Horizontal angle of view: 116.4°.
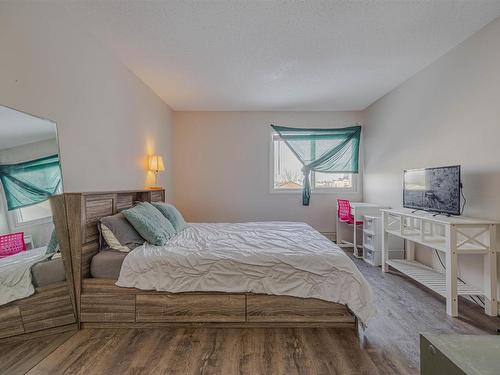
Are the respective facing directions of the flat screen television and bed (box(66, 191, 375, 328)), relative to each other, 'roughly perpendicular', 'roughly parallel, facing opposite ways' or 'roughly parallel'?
roughly parallel, facing opposite ways

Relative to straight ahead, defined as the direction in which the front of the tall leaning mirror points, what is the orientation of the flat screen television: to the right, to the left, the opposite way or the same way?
the opposite way

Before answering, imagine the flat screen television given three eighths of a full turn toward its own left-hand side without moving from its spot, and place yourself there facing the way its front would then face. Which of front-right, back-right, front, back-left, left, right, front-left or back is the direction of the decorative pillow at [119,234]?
back-right

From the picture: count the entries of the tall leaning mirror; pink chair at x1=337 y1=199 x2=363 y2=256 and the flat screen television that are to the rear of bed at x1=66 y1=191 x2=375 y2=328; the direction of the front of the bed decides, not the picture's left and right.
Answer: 1

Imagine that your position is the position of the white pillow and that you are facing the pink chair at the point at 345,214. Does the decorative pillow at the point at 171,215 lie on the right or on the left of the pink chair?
left

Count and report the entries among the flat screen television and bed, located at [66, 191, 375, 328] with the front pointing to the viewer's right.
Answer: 1

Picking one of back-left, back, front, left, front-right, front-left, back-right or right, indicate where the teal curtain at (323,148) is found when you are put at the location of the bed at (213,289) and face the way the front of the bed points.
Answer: front-left

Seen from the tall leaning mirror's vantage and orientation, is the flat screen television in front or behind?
in front

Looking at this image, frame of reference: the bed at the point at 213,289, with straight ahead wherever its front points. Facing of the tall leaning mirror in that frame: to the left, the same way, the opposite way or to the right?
the same way

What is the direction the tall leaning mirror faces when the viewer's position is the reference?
facing the viewer and to the right of the viewer

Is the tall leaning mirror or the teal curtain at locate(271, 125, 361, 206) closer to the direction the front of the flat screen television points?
the tall leaning mirror

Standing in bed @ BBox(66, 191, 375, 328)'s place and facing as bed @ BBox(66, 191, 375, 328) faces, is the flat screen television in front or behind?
in front

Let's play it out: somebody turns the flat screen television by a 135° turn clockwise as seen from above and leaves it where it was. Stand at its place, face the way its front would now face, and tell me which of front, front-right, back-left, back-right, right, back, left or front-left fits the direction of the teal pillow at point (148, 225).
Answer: back-left

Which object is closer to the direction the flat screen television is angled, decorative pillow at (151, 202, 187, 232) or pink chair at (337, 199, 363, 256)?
the decorative pillow

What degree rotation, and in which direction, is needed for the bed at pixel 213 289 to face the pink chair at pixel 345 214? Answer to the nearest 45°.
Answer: approximately 45° to its left

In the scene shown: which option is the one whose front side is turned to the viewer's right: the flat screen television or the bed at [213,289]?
the bed

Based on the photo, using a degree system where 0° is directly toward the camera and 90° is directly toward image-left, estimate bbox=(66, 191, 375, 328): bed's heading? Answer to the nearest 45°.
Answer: approximately 270°

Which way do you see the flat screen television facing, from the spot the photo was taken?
facing the viewer and to the left of the viewer

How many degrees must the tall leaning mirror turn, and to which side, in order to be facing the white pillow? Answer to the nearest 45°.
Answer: approximately 45° to its left
